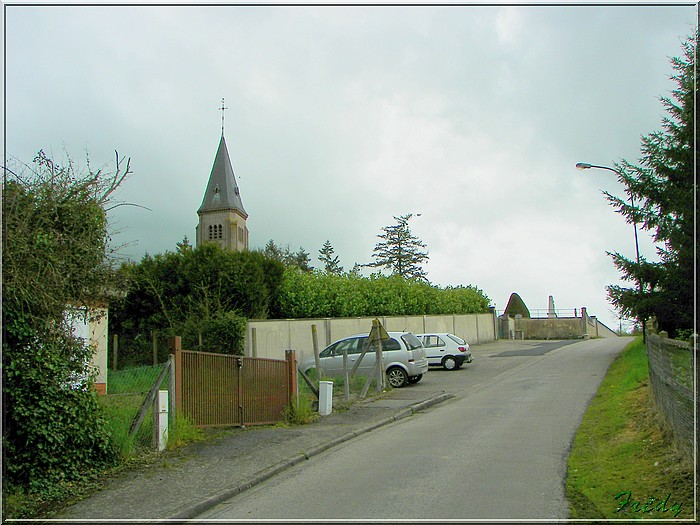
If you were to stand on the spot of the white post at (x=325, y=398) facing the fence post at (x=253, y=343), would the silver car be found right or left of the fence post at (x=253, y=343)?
right

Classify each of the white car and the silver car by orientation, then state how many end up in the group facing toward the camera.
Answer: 0

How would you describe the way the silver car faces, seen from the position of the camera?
facing away from the viewer and to the left of the viewer

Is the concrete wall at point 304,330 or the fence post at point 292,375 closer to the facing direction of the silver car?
the concrete wall

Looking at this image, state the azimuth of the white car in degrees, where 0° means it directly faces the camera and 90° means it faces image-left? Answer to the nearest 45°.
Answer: approximately 135°

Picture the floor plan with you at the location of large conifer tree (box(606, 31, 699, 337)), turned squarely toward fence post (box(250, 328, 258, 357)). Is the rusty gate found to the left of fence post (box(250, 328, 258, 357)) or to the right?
left

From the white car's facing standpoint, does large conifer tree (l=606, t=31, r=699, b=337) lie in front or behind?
behind

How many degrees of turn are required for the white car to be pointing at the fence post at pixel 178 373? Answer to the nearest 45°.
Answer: approximately 135° to its left
